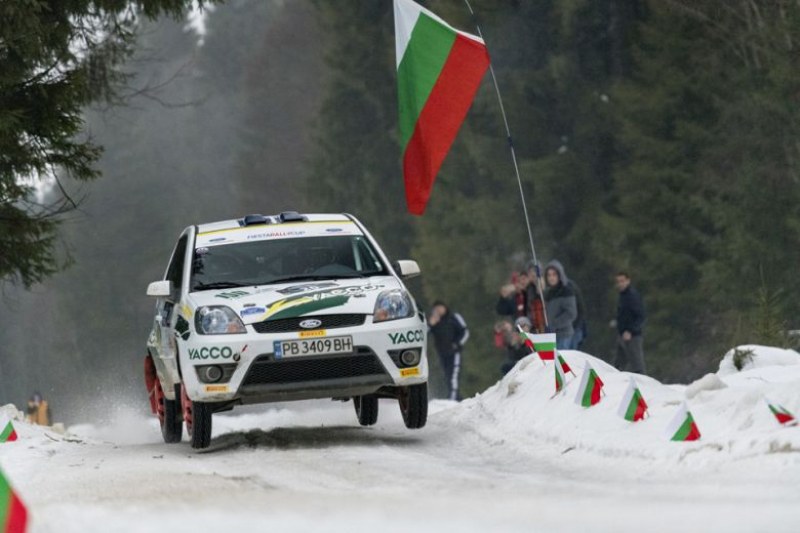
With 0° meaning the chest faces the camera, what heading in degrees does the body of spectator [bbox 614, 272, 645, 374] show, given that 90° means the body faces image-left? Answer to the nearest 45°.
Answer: approximately 45°

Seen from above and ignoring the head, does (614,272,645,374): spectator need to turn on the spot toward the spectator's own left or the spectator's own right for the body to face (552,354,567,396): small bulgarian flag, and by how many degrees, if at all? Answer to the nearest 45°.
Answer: approximately 45° to the spectator's own left

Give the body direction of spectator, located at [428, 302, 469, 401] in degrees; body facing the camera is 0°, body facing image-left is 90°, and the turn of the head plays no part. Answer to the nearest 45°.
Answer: approximately 45°

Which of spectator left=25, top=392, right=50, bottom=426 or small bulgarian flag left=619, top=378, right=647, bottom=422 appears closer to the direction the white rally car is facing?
the small bulgarian flag

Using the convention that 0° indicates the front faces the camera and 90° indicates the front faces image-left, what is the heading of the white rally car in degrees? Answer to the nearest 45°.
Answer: approximately 0°

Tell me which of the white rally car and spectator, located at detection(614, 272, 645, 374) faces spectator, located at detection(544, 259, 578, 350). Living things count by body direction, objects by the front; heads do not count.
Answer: spectator, located at detection(614, 272, 645, 374)

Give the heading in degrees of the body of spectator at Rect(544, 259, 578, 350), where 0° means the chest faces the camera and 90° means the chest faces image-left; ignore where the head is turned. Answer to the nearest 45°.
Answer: approximately 45°
